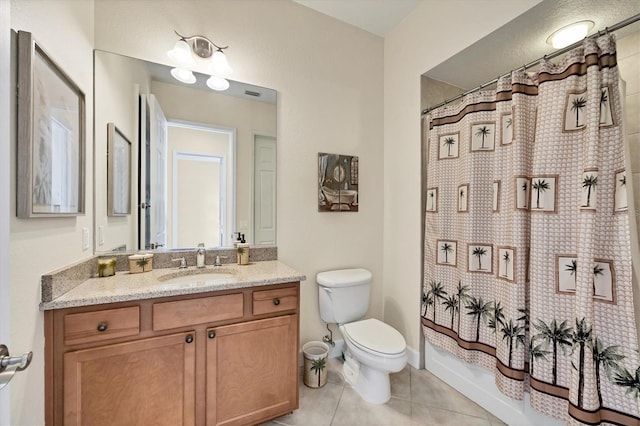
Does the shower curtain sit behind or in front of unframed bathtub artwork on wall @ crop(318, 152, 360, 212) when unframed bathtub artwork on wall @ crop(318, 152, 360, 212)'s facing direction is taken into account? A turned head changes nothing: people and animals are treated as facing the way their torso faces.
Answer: in front

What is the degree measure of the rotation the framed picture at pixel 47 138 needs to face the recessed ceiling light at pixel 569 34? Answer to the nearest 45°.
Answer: approximately 45° to its right

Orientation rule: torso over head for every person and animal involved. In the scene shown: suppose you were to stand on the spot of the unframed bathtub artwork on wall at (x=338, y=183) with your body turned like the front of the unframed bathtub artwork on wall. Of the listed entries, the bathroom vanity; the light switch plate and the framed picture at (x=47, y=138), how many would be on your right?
3

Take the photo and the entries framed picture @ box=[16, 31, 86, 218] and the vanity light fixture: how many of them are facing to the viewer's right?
1

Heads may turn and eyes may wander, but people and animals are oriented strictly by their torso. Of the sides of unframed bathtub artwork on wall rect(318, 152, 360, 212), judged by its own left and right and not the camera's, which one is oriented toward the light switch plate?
right

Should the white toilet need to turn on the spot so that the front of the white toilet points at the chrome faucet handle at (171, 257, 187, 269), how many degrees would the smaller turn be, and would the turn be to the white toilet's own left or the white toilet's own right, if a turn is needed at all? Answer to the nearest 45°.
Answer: approximately 135° to the white toilet's own right

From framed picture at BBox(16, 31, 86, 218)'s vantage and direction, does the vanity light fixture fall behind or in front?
in front

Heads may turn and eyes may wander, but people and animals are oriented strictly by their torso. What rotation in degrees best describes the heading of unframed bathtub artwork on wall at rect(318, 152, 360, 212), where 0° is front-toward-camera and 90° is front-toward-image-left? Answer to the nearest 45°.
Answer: approximately 315°

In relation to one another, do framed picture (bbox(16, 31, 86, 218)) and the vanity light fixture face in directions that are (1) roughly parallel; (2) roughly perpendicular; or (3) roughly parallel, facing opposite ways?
roughly perpendicular

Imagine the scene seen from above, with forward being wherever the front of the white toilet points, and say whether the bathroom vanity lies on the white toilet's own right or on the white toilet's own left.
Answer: on the white toilet's own right

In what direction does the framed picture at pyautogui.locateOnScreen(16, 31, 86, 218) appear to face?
to the viewer's right

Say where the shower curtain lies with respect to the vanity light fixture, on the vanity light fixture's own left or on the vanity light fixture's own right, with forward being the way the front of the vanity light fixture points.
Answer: on the vanity light fixture's own left

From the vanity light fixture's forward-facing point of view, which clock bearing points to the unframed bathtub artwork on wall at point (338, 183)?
The unframed bathtub artwork on wall is roughly at 9 o'clock from the vanity light fixture.

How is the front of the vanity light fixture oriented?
toward the camera

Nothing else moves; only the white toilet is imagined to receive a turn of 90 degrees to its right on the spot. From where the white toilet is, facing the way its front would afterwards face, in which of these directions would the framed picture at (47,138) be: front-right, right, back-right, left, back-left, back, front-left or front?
front

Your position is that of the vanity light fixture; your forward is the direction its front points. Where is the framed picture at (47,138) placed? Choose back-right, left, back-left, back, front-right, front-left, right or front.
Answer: front-right
